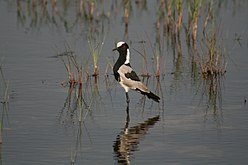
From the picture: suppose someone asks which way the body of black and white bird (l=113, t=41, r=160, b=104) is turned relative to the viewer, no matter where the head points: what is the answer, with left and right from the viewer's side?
facing to the left of the viewer

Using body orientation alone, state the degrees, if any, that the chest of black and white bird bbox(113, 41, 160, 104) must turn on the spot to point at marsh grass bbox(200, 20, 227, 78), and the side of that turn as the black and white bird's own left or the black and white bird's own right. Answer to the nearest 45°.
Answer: approximately 135° to the black and white bird's own right
